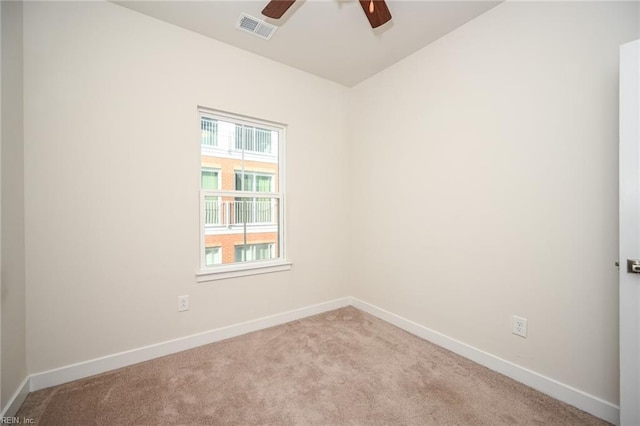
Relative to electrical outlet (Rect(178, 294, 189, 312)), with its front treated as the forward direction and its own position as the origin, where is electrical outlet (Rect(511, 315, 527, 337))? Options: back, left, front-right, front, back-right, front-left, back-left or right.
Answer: front-left

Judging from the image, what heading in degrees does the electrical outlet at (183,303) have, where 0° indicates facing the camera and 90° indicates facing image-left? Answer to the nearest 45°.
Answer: approximately 0°
